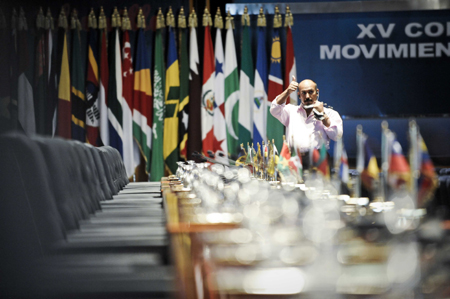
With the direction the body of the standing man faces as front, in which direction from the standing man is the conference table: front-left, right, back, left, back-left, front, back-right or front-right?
front

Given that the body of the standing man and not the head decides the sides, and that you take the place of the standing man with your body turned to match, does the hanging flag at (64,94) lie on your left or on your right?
on your right

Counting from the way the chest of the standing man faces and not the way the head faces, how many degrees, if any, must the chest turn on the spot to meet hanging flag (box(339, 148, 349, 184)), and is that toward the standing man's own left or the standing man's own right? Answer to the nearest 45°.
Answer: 0° — they already face it

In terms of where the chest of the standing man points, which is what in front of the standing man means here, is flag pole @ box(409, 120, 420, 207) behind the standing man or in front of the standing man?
in front

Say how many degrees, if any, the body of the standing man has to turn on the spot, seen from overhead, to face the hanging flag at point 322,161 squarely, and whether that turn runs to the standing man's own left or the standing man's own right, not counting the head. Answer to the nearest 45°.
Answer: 0° — they already face it

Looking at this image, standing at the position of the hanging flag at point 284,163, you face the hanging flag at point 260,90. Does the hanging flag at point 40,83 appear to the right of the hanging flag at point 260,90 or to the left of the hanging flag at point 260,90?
left

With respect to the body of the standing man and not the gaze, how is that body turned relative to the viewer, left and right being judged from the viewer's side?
facing the viewer

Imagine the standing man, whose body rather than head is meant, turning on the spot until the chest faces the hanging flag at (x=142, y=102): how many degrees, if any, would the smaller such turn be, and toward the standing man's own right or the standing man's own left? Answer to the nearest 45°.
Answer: approximately 135° to the standing man's own right

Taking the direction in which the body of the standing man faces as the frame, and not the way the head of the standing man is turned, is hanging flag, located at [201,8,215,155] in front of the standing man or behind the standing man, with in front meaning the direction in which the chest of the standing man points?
behind

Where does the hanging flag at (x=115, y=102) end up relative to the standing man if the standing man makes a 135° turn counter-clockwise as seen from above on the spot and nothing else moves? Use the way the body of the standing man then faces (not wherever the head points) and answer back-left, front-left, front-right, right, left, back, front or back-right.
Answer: left

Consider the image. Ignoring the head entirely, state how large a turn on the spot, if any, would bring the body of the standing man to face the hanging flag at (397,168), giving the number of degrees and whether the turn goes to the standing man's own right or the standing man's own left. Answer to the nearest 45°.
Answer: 0° — they already face it

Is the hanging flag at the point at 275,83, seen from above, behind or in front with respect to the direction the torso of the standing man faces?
behind
